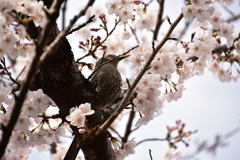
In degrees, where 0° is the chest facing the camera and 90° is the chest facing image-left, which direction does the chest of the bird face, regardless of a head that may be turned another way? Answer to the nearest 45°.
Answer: approximately 315°

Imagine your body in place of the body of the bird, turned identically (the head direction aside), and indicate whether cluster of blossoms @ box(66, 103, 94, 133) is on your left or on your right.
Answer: on your right

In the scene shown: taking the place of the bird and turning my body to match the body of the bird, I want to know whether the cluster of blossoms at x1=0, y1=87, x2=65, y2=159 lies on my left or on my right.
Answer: on my right

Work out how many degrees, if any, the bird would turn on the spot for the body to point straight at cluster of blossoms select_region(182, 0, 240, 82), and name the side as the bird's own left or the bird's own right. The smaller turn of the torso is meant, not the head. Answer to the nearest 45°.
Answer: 0° — it already faces it
